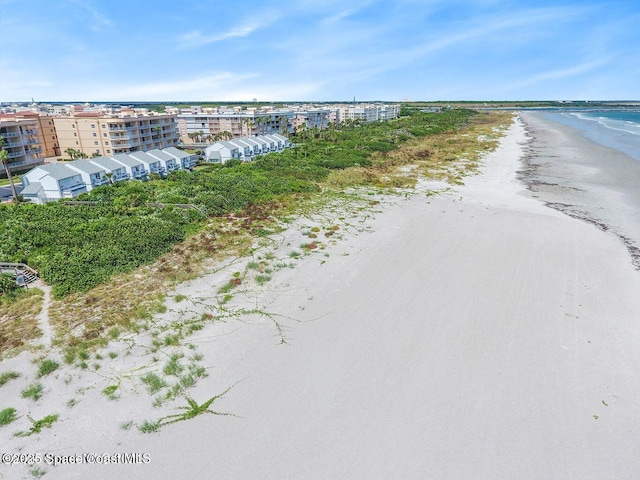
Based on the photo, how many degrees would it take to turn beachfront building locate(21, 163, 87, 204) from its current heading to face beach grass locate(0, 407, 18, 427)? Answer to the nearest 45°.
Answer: approximately 45° to its right

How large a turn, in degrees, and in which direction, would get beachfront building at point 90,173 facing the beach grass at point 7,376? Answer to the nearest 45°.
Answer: approximately 45° to its right

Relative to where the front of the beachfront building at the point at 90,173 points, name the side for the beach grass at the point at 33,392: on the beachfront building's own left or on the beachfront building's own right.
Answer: on the beachfront building's own right

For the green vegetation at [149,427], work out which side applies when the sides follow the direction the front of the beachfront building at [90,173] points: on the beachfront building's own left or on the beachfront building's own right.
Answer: on the beachfront building's own right

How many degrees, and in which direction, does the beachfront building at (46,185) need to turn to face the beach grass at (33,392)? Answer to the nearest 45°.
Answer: approximately 45° to its right

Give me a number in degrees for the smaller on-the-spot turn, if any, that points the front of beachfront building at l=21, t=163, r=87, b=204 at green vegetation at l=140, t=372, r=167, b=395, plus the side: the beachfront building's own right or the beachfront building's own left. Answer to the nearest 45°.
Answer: approximately 45° to the beachfront building's own right

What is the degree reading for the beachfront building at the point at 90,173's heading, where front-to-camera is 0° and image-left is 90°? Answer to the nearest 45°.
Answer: approximately 315°

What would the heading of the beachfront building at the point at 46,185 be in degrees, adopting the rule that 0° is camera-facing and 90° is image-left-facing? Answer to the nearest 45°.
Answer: approximately 315°
